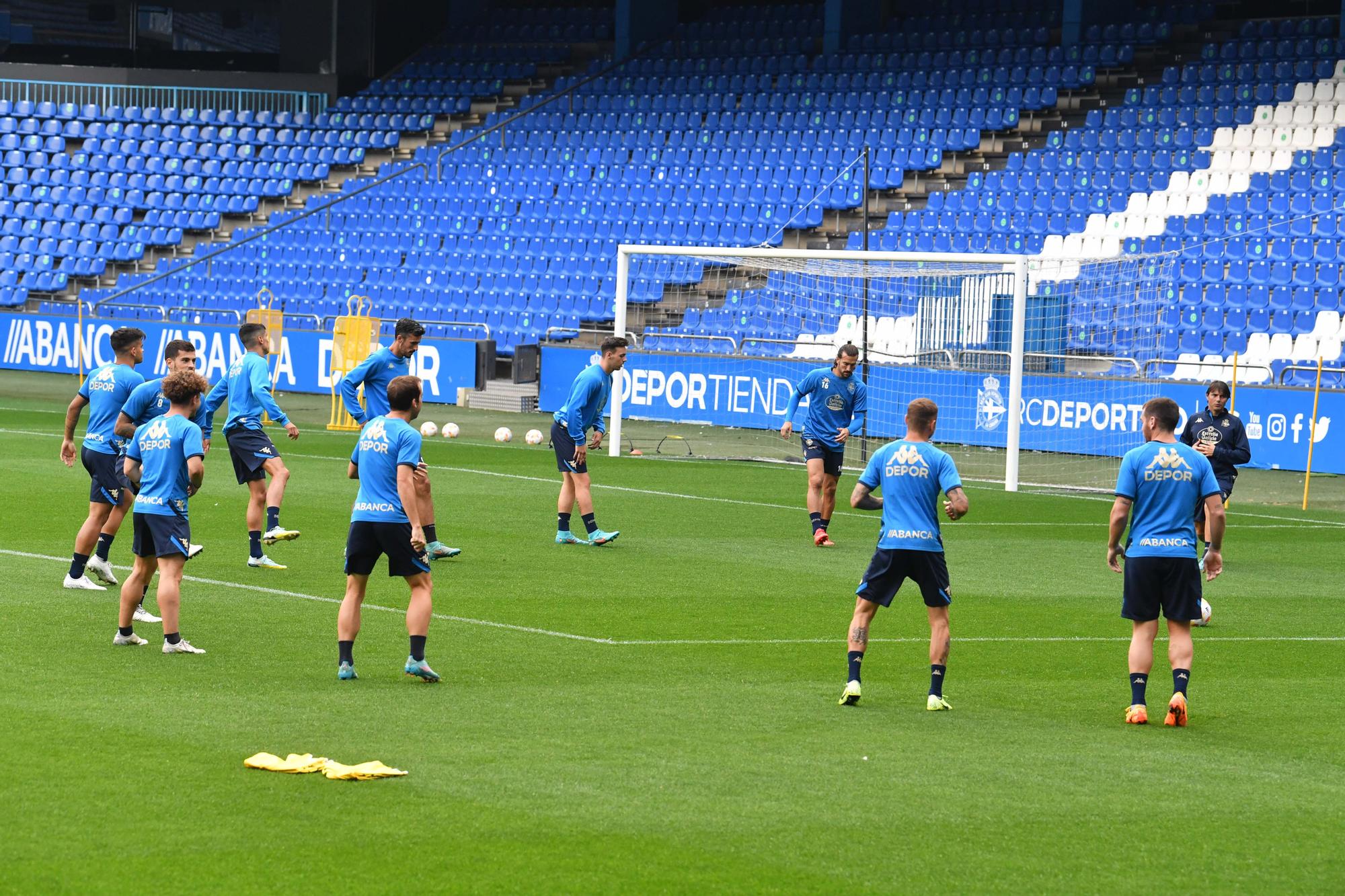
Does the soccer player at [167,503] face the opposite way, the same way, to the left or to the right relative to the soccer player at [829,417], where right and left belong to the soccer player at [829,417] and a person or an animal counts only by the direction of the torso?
the opposite way

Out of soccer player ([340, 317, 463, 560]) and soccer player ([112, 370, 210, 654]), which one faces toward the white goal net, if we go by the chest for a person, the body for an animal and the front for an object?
soccer player ([112, 370, 210, 654])

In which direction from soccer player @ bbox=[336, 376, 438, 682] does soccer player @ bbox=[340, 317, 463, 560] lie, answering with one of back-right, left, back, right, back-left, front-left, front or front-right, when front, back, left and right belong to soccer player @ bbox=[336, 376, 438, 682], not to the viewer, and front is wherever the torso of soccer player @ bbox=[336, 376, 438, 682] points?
front-left

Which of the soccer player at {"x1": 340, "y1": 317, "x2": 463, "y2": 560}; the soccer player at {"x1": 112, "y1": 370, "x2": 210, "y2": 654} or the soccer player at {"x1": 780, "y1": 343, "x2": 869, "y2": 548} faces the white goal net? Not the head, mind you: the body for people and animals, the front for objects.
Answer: the soccer player at {"x1": 112, "y1": 370, "x2": 210, "y2": 654}

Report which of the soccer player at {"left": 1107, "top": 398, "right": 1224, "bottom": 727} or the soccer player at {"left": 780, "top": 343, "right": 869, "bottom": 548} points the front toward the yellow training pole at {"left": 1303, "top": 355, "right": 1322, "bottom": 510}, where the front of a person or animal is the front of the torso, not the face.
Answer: the soccer player at {"left": 1107, "top": 398, "right": 1224, "bottom": 727}

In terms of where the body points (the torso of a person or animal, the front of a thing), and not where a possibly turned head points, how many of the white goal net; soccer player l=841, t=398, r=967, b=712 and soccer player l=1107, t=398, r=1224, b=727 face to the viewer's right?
0

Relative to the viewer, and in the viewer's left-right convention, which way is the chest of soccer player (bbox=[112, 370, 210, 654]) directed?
facing away from the viewer and to the right of the viewer

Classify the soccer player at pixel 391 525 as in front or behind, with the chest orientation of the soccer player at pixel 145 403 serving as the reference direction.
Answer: in front

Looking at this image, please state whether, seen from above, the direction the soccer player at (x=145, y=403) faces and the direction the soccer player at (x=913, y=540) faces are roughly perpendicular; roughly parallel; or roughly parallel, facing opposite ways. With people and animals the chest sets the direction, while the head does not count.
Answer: roughly perpendicular

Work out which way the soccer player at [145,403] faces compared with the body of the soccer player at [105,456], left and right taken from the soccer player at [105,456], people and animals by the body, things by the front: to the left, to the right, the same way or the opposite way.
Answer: to the right

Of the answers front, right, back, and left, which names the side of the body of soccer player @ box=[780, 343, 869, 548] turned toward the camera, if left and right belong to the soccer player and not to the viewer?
front

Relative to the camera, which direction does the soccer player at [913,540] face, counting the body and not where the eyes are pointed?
away from the camera

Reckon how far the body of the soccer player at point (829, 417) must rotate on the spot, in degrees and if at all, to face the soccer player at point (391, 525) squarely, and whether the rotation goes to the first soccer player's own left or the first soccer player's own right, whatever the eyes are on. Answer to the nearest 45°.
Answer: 0° — they already face them

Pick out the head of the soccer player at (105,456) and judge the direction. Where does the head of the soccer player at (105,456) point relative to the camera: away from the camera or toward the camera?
away from the camera
